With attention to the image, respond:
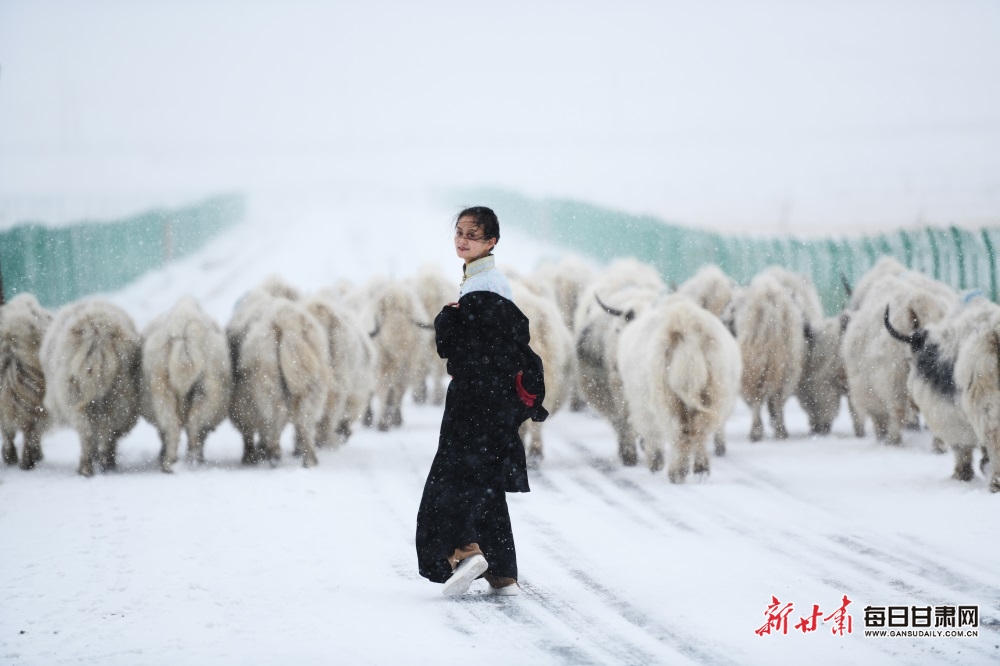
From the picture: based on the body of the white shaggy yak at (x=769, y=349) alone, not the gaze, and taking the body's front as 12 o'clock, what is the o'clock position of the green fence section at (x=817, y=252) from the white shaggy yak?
The green fence section is roughly at 12 o'clock from the white shaggy yak.

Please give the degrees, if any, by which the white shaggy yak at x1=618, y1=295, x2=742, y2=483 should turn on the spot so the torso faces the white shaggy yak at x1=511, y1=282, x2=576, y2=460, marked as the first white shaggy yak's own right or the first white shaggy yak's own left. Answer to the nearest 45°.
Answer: approximately 45° to the first white shaggy yak's own left

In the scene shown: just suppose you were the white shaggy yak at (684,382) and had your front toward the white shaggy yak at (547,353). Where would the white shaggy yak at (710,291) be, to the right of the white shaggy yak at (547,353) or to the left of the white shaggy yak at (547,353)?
right

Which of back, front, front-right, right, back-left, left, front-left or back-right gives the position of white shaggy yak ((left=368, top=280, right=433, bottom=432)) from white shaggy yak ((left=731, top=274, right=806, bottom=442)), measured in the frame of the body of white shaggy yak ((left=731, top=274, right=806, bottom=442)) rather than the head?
left

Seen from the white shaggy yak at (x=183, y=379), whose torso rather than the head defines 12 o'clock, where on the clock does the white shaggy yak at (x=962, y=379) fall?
the white shaggy yak at (x=962, y=379) is roughly at 4 o'clock from the white shaggy yak at (x=183, y=379).

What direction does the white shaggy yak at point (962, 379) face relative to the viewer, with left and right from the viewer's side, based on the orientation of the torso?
facing away from the viewer and to the left of the viewer

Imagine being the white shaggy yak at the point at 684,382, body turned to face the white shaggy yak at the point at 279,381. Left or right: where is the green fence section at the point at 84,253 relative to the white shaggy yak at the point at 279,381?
right

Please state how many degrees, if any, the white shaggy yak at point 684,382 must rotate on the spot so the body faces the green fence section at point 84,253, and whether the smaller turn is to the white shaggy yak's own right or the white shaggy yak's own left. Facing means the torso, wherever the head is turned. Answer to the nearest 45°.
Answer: approximately 45° to the white shaggy yak's own left

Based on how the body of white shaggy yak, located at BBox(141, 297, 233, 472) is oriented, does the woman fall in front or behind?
behind

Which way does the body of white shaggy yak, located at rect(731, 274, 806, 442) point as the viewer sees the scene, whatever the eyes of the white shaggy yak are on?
away from the camera

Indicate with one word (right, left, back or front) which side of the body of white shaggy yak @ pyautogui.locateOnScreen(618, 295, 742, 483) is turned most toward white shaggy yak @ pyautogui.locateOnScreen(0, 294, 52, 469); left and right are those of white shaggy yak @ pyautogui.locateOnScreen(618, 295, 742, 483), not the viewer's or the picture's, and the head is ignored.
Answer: left

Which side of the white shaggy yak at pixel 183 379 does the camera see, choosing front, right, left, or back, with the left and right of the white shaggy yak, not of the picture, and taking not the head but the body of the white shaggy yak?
back

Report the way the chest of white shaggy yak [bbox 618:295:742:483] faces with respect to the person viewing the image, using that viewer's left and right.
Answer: facing away from the viewer

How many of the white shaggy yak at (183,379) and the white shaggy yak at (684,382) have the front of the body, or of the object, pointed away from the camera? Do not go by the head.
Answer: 2

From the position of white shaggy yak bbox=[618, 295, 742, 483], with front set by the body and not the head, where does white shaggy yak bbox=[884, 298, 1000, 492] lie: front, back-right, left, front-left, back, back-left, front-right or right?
right
